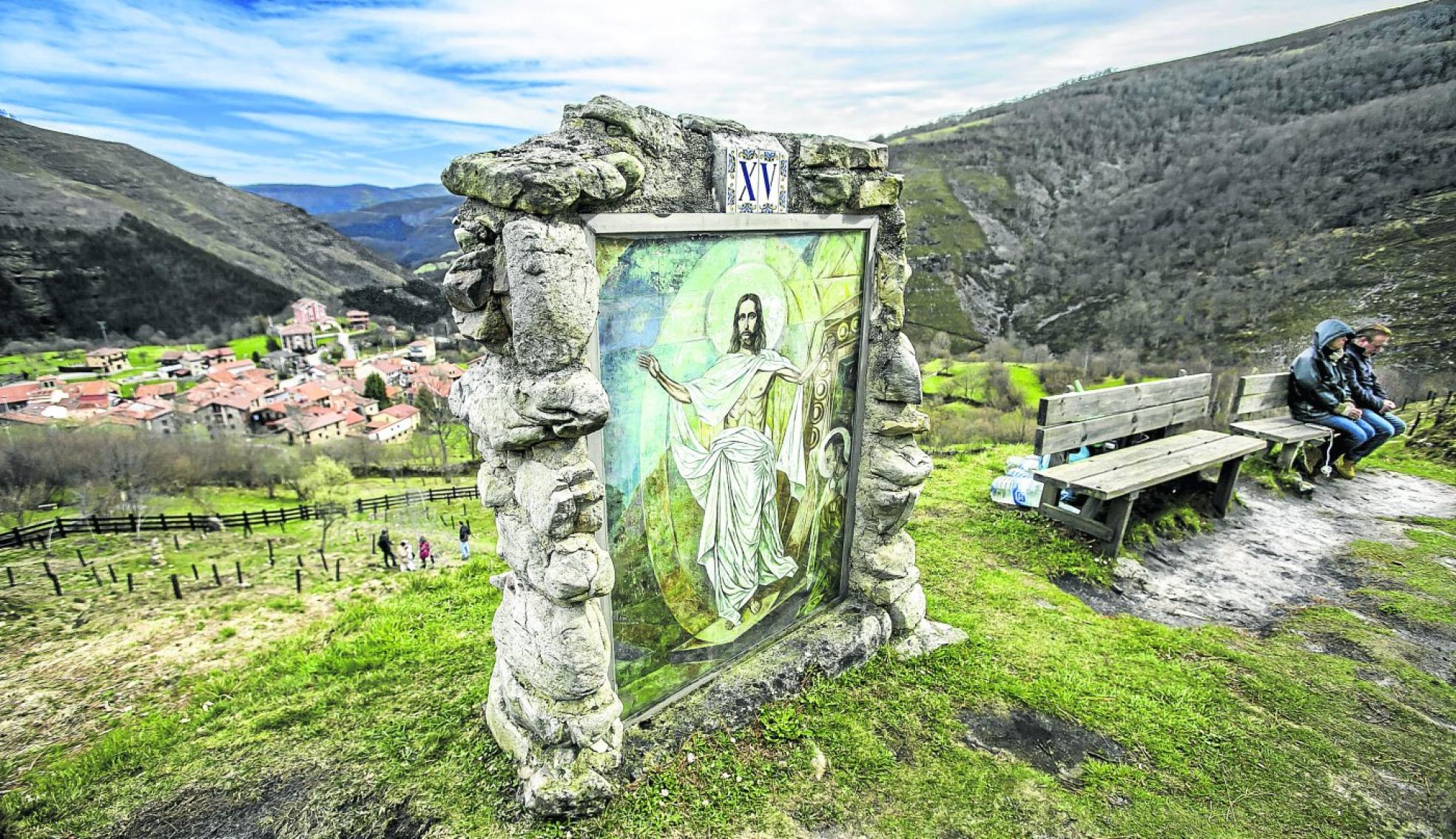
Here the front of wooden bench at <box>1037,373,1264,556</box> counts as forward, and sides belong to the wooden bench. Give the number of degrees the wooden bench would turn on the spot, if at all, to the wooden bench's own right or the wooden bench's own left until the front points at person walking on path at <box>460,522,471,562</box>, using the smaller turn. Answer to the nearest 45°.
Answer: approximately 135° to the wooden bench's own right

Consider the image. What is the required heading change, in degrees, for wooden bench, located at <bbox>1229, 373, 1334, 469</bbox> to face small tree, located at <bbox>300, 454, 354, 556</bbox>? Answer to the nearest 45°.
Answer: approximately 135° to its right

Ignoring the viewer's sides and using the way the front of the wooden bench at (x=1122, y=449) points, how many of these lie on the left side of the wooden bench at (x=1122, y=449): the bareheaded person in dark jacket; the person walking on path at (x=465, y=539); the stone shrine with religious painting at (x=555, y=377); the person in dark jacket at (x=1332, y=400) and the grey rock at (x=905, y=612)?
2

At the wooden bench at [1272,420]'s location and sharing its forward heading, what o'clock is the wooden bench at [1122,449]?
the wooden bench at [1122,449] is roughly at 2 o'clock from the wooden bench at [1272,420].

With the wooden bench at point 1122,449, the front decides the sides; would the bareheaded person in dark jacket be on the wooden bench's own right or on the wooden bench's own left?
on the wooden bench's own left

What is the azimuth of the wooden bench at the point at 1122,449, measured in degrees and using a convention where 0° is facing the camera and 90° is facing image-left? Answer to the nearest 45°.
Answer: approximately 315°

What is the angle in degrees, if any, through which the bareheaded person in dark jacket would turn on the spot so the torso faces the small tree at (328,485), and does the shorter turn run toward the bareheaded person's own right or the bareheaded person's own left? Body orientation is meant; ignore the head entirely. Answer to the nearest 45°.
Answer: approximately 135° to the bareheaded person's own right
